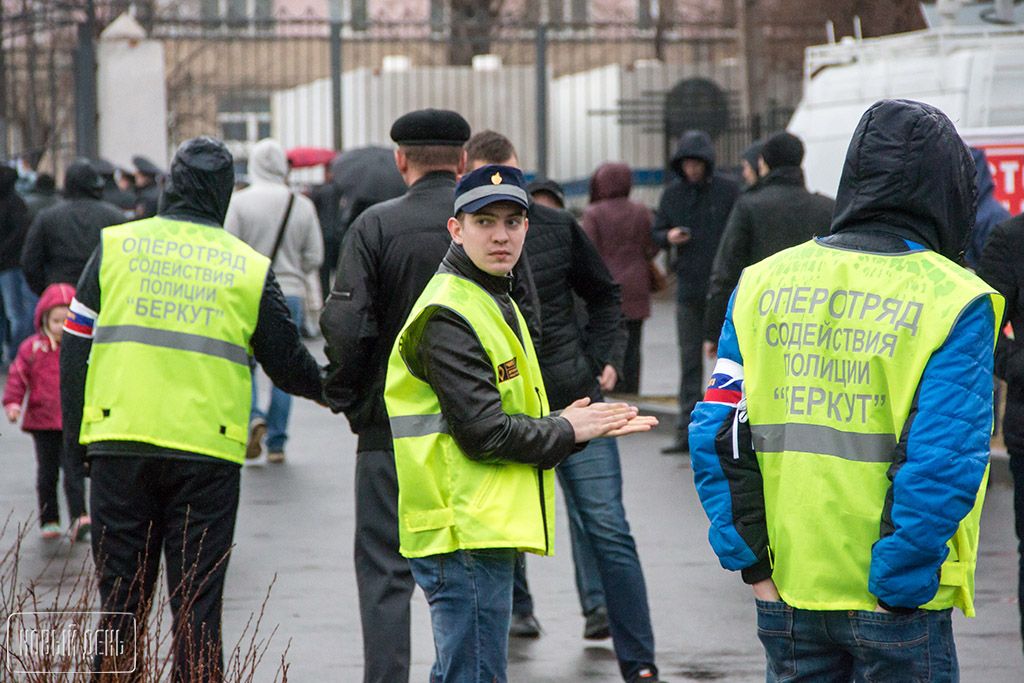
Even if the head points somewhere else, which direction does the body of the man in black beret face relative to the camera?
away from the camera

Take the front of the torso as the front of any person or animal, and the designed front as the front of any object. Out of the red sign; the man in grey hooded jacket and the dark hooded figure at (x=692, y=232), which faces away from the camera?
the man in grey hooded jacket

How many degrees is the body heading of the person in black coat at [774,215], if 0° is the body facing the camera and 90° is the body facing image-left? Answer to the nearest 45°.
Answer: approximately 180°

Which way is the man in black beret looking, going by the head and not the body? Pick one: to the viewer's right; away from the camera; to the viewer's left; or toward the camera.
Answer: away from the camera

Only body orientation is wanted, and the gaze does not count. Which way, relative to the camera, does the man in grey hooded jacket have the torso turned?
away from the camera

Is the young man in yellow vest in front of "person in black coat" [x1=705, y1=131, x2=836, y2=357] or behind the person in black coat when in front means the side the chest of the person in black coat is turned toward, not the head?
behind

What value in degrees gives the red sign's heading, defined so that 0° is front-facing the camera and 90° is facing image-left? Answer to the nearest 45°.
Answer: approximately 0°

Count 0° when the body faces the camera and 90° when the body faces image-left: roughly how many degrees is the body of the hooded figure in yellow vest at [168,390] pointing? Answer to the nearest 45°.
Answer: approximately 180°
